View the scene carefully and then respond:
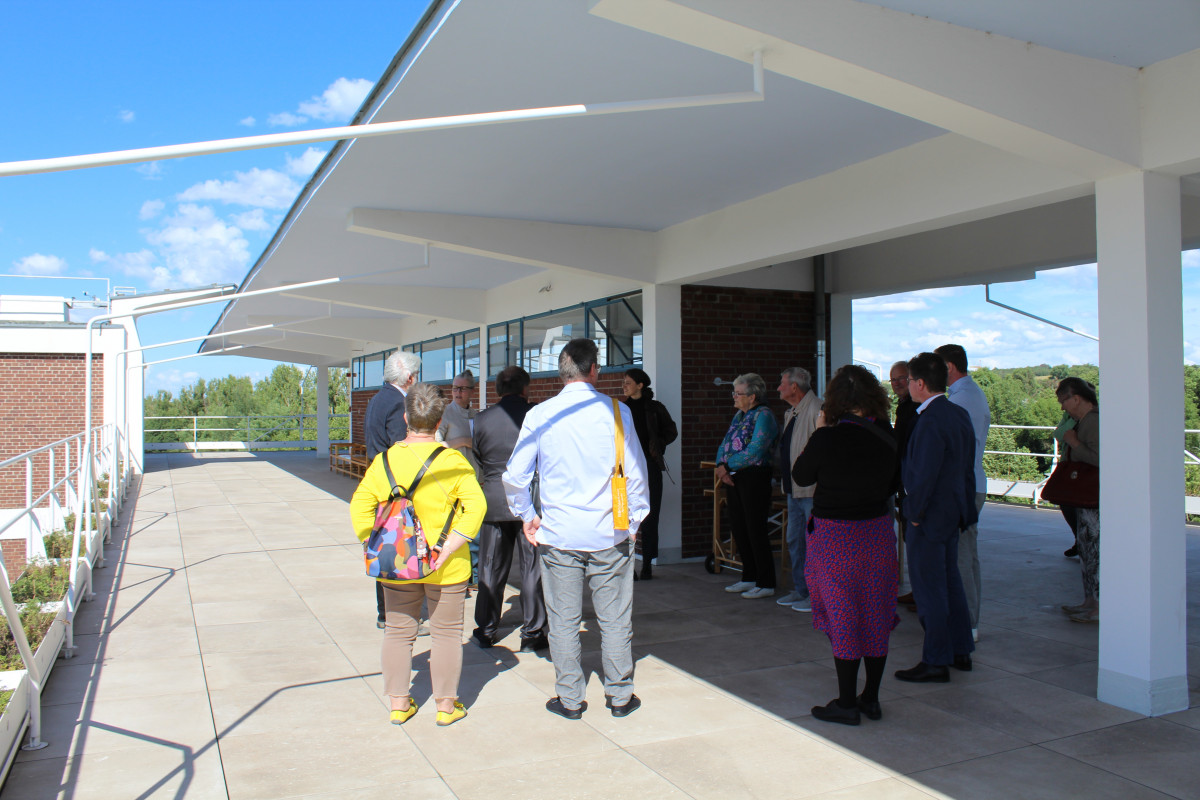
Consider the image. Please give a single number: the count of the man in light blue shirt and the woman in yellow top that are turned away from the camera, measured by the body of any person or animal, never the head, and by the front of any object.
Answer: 1

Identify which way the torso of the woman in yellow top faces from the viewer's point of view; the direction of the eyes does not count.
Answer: away from the camera

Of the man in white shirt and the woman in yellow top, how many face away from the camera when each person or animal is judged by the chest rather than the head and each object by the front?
2

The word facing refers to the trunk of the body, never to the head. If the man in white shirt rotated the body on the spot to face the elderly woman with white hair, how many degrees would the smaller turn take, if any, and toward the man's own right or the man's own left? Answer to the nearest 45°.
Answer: approximately 45° to the man's own right

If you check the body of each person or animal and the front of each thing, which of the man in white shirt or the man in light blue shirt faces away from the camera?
the man in white shirt

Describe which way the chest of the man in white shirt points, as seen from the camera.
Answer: away from the camera

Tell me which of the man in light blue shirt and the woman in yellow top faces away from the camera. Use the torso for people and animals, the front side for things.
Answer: the woman in yellow top

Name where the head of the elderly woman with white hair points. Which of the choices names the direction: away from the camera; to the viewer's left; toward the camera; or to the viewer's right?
to the viewer's left

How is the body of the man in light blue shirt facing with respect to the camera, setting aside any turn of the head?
to the viewer's left

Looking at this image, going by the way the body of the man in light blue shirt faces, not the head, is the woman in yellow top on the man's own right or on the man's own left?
on the man's own left

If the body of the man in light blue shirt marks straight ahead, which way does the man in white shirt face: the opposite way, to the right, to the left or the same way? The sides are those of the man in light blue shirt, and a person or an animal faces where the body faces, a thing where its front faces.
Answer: to the right

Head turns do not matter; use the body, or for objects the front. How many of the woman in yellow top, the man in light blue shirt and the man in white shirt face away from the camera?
2
